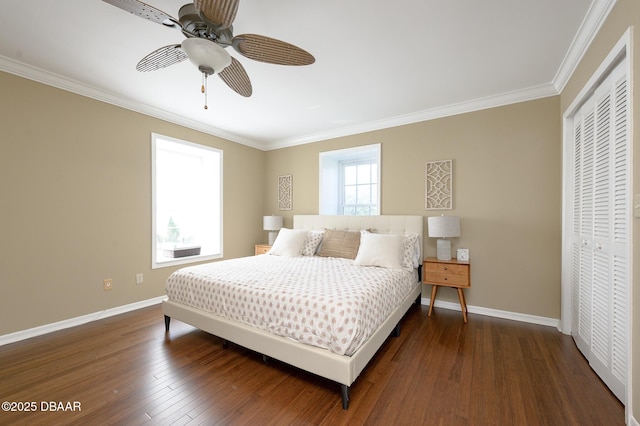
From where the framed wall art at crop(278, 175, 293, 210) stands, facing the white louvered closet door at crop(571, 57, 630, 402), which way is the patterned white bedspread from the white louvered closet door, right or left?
right

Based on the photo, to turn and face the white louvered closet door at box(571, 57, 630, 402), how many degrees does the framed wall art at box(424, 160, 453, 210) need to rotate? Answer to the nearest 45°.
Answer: approximately 45° to its left

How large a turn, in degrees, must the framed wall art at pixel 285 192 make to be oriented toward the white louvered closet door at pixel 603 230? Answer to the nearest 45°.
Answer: approximately 90° to its left

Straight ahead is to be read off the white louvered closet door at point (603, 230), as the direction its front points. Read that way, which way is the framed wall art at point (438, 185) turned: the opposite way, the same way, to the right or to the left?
to the left

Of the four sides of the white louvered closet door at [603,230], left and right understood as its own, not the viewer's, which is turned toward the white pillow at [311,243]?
front

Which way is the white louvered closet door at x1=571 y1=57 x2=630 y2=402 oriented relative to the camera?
to the viewer's left

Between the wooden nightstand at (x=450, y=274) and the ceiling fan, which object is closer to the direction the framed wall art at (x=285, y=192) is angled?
the ceiling fan

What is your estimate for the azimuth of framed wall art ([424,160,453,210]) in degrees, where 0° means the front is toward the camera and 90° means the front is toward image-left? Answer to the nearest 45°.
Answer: approximately 0°

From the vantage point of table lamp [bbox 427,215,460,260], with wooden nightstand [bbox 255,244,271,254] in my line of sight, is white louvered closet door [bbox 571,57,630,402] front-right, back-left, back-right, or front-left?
back-left

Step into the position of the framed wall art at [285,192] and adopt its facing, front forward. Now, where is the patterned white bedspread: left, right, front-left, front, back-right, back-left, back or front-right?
front-left

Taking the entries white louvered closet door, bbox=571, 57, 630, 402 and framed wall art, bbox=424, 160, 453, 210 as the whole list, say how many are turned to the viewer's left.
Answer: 1

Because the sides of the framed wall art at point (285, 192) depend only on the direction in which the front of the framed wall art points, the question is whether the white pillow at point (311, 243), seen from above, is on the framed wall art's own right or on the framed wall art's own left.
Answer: on the framed wall art's own left

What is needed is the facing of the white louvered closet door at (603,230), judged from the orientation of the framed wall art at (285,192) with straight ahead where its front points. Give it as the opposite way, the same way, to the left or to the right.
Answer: to the right
